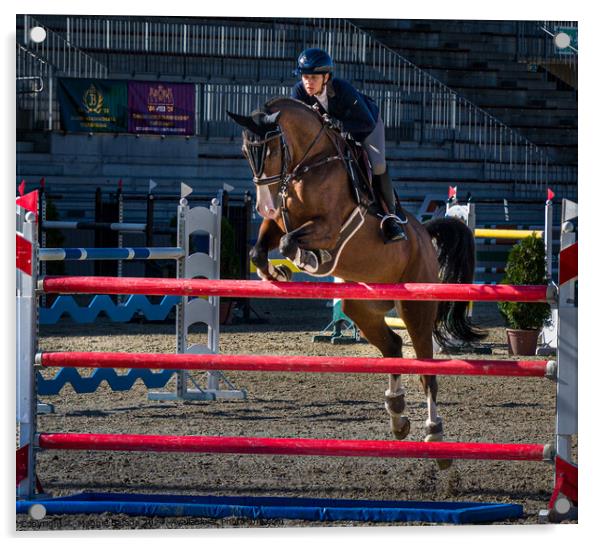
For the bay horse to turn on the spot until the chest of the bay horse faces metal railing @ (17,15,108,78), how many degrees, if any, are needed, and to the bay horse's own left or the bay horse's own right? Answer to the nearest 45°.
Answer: approximately 135° to the bay horse's own right

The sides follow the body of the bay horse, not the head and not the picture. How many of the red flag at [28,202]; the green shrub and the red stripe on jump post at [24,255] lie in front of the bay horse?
2

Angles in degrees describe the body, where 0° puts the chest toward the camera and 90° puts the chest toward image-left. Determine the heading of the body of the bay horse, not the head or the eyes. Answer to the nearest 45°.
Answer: approximately 45°

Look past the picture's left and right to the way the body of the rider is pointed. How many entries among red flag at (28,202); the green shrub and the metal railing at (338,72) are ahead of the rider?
1

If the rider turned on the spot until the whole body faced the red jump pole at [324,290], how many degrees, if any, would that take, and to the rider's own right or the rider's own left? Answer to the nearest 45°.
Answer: approximately 45° to the rider's own left

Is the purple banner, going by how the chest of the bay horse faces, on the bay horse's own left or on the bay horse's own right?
on the bay horse's own right

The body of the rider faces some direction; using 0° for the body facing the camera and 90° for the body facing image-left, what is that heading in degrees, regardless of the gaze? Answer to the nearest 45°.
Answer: approximately 45°

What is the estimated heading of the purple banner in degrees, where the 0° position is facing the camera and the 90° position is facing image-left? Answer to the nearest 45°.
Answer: approximately 0°

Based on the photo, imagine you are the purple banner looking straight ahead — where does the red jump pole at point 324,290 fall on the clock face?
The red jump pole is roughly at 12 o'clock from the purple banner.

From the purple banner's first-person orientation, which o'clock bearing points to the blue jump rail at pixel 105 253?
The blue jump rail is roughly at 12 o'clock from the purple banner.

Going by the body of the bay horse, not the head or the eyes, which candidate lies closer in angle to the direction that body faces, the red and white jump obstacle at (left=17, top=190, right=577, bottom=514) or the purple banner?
the red and white jump obstacle
